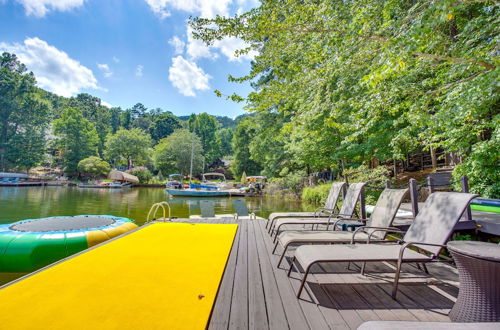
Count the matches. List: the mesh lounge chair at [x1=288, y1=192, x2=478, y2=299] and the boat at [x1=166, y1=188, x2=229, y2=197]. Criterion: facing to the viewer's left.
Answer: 2

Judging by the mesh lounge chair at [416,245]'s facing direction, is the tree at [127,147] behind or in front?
in front

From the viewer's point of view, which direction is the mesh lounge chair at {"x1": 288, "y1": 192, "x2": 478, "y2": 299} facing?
to the viewer's left

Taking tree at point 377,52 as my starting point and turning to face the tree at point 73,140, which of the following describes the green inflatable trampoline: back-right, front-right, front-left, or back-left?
front-left

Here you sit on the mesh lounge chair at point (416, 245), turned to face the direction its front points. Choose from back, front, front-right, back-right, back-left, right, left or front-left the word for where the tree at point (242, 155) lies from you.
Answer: front-right

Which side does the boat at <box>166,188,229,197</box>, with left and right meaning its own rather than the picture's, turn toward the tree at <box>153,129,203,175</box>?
right

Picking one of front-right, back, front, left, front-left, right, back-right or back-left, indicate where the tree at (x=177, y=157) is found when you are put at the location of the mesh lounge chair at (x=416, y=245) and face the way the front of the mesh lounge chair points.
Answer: front-right

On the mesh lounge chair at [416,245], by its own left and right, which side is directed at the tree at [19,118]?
front

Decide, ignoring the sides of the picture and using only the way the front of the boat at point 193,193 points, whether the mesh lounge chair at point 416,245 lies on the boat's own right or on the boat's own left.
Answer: on the boat's own left

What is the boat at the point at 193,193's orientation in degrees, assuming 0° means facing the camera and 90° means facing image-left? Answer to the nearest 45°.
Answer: approximately 90°

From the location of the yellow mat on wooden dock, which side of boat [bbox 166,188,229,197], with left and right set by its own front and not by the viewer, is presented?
left

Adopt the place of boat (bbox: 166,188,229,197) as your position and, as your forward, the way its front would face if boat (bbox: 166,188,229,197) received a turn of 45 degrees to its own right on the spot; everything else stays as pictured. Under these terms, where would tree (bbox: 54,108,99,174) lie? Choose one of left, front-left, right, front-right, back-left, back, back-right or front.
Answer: front
